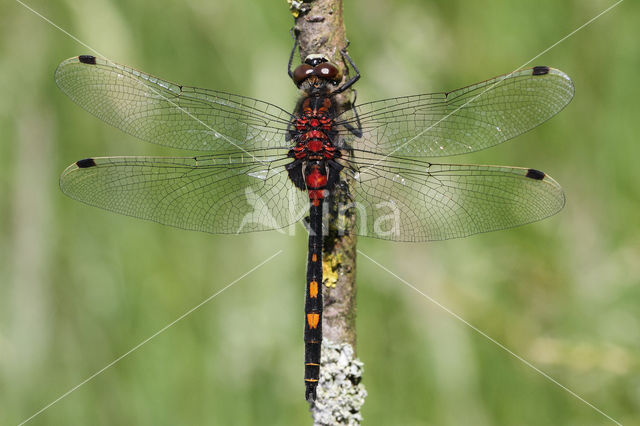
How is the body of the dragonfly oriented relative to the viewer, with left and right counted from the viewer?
facing away from the viewer
